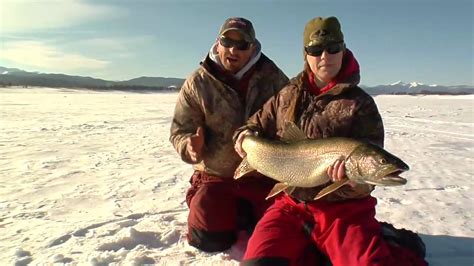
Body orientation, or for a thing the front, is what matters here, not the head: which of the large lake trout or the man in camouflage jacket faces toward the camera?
the man in camouflage jacket

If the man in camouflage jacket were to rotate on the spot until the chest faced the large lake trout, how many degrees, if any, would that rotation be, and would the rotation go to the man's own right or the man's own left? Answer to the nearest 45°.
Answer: approximately 45° to the man's own left

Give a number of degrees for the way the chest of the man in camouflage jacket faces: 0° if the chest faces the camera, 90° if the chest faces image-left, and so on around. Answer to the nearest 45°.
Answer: approximately 0°

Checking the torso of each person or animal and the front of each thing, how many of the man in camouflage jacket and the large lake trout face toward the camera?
1

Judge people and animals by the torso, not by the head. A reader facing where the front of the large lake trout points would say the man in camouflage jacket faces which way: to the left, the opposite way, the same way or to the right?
to the right

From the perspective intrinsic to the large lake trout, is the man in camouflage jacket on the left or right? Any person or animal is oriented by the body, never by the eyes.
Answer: on its left

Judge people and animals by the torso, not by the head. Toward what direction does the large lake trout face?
to the viewer's right
